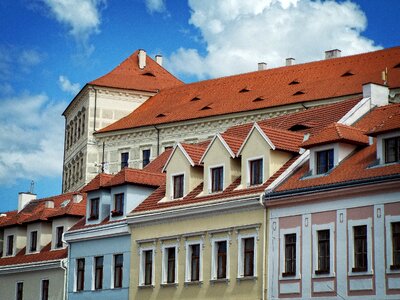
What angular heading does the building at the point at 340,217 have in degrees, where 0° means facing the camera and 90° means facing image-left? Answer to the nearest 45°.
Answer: approximately 45°
